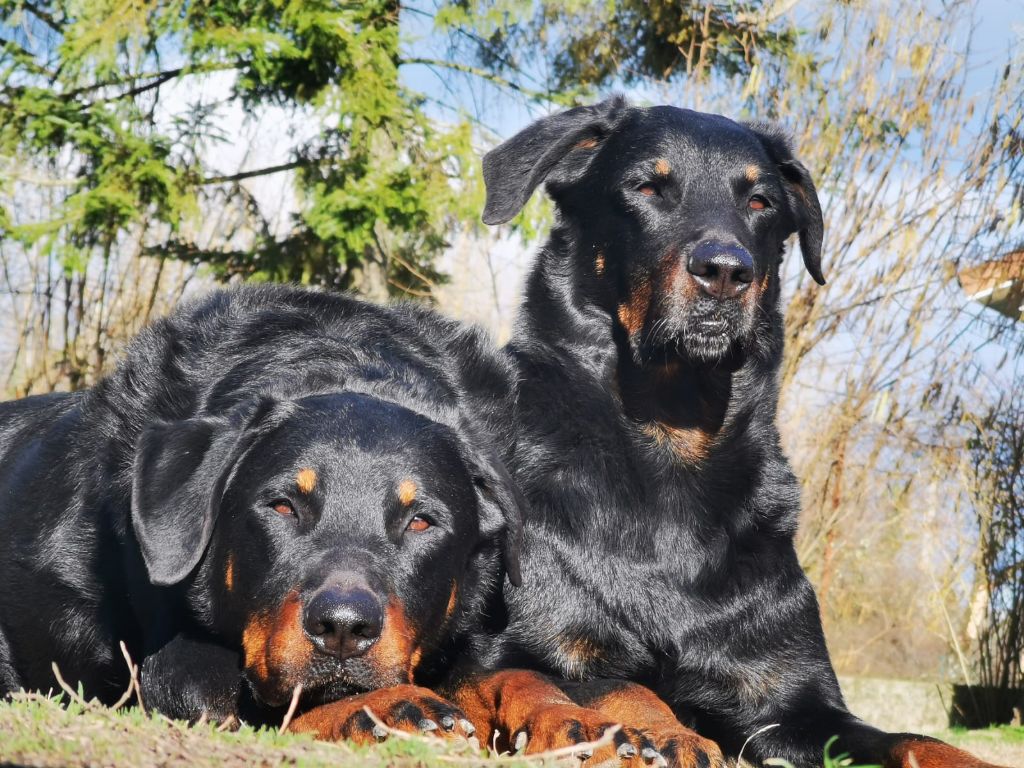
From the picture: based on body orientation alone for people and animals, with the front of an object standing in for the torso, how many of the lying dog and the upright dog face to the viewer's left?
0

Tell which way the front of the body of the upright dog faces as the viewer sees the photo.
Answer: toward the camera

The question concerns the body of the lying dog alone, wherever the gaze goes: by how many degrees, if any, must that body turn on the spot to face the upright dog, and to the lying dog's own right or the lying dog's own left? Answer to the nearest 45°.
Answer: approximately 45° to the lying dog's own left

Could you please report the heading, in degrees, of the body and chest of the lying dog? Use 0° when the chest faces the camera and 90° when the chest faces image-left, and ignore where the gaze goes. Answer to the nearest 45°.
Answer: approximately 315°
